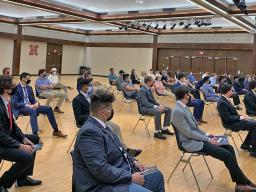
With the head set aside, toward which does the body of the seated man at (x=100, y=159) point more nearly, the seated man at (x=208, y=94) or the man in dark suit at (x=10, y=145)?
the seated man

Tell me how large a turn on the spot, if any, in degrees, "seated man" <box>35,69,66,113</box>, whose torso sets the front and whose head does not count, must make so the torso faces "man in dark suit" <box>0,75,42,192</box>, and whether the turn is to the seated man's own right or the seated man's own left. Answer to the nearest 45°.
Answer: approximately 45° to the seated man's own right

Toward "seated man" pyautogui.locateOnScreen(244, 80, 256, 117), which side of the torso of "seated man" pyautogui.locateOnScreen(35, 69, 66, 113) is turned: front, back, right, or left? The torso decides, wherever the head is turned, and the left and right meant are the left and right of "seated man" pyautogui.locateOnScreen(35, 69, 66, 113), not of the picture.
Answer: front

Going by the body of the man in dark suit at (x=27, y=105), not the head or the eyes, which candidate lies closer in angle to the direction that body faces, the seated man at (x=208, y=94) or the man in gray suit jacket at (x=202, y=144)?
the man in gray suit jacket

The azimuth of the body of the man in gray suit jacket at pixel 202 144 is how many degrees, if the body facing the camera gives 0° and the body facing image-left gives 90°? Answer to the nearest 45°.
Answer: approximately 270°
